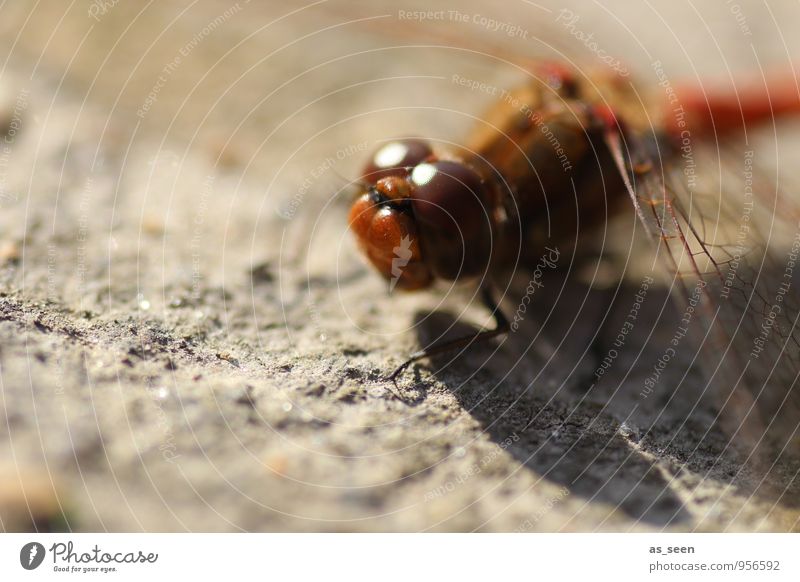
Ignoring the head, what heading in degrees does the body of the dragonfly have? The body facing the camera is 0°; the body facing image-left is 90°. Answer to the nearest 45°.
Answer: approximately 45°
